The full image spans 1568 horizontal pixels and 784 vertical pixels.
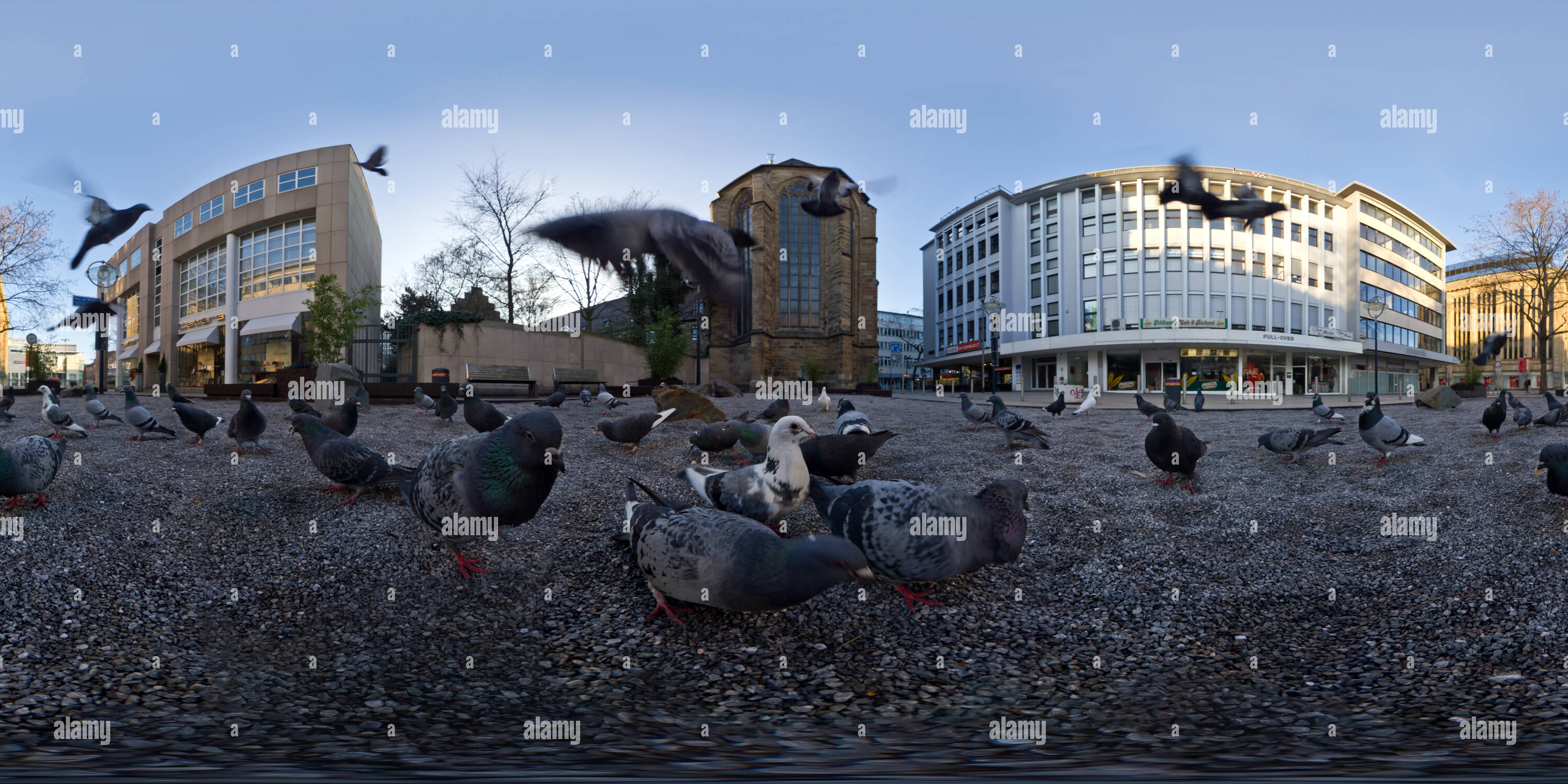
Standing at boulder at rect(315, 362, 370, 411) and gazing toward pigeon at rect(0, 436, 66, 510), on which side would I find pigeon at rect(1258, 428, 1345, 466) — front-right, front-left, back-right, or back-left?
front-left

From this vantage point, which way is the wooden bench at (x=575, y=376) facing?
toward the camera

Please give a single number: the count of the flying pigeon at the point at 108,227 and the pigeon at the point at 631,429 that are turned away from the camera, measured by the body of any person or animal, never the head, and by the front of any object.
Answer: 0

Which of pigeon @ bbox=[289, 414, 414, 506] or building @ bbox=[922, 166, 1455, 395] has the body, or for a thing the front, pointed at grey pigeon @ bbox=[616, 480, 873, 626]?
the building

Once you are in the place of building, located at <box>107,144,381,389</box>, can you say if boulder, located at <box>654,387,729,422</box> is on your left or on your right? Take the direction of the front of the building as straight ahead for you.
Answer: on your left

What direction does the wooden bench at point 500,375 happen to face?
toward the camera
